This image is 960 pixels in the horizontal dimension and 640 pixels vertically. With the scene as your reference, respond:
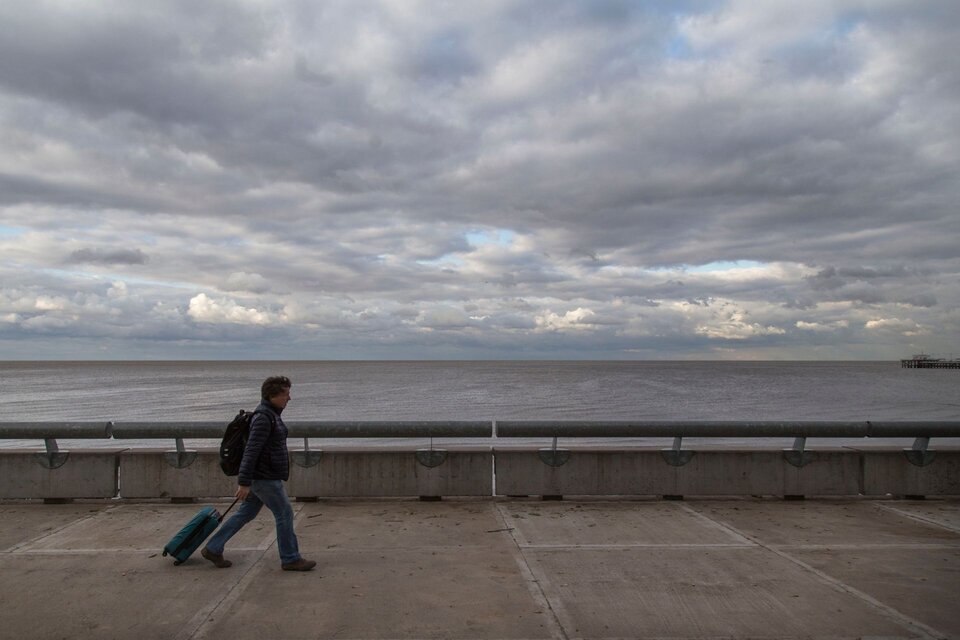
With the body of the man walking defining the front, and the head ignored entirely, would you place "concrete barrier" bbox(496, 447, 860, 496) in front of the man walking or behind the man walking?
in front

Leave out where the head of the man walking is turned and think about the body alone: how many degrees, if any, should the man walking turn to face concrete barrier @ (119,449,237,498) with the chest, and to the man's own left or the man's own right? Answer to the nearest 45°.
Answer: approximately 90° to the man's own left

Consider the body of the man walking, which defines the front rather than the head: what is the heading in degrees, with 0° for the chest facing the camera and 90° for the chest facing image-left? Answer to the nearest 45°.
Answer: approximately 270°

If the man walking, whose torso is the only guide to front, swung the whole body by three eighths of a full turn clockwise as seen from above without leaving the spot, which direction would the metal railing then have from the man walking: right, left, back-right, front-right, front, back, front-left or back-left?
back

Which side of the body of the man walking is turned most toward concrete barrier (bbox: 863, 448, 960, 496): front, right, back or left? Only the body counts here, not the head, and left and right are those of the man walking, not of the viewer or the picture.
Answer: front

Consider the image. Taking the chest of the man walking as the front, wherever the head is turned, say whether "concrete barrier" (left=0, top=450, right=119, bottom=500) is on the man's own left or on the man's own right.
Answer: on the man's own left

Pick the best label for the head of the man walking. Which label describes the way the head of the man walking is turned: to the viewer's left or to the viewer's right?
to the viewer's right

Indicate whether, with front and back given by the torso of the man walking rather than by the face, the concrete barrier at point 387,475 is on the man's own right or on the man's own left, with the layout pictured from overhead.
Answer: on the man's own left
